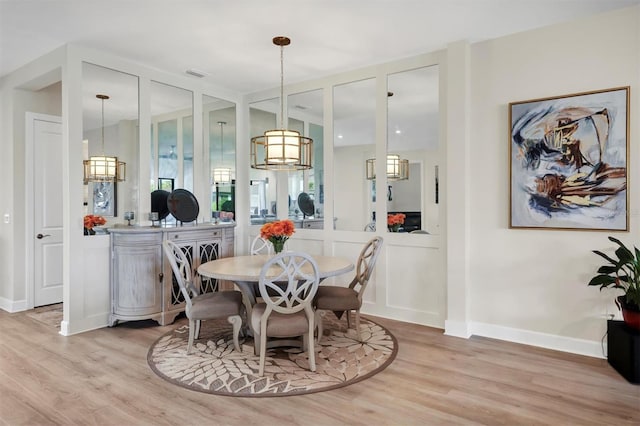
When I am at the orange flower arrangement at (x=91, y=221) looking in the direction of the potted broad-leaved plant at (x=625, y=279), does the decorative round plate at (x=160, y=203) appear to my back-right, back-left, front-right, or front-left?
front-left

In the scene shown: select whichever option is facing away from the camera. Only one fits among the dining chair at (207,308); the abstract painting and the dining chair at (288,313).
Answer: the dining chair at (288,313)

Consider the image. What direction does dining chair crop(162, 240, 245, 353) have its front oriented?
to the viewer's right

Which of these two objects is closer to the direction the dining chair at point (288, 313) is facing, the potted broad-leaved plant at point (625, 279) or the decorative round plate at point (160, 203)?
the decorative round plate

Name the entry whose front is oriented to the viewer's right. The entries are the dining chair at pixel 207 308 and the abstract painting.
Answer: the dining chair

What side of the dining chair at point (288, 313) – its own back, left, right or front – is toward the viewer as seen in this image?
back

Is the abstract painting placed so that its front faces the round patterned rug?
yes

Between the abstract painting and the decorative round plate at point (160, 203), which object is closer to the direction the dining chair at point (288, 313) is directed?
the decorative round plate

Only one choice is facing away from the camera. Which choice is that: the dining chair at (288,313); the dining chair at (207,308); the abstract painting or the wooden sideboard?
the dining chair at (288,313)

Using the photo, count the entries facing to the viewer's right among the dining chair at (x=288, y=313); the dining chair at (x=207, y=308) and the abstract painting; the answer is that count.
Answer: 1

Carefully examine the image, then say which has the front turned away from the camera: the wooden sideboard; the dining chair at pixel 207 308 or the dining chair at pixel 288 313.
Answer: the dining chair at pixel 288 313

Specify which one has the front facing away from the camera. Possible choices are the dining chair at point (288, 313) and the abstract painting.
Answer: the dining chair

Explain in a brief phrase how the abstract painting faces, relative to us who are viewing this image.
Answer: facing the viewer and to the left of the viewer

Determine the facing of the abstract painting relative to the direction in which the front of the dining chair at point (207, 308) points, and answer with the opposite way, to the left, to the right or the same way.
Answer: the opposite way
